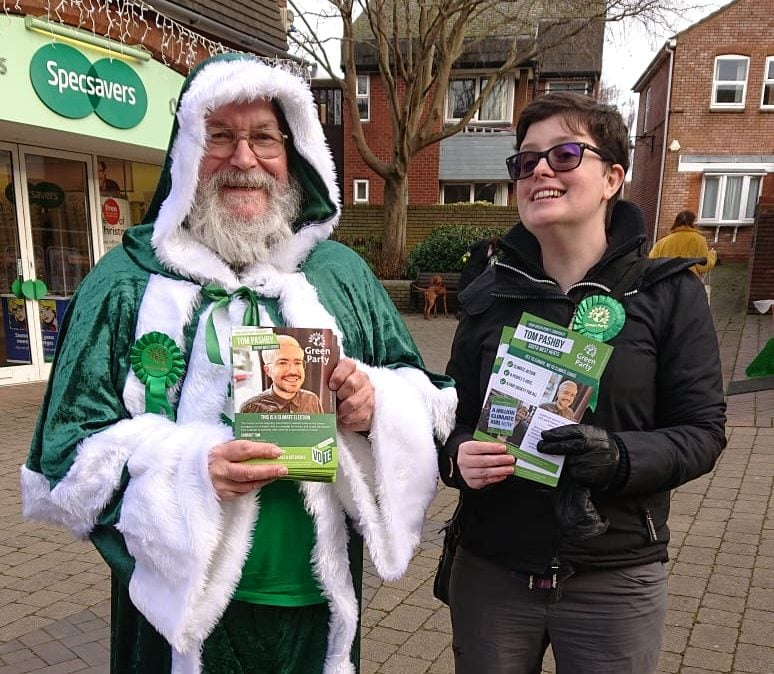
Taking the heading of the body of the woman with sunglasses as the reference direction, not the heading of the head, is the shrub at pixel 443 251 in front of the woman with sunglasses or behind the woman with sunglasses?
behind

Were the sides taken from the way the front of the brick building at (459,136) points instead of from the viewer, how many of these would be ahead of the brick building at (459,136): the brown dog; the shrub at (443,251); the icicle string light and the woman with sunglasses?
4

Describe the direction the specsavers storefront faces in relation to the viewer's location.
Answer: facing the viewer and to the right of the viewer

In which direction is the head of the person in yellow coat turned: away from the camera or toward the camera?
away from the camera

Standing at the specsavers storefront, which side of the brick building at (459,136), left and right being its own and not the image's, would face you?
front

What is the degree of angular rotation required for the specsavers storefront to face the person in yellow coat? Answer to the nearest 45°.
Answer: approximately 45° to its left

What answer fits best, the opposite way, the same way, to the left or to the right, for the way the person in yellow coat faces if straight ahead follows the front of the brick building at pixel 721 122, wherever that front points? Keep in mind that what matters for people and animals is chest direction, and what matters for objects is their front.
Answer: the opposite way

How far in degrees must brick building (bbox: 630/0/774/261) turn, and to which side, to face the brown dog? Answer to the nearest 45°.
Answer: approximately 45° to its right

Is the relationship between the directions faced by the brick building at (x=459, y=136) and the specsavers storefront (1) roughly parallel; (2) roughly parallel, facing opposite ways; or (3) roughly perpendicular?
roughly perpendicular

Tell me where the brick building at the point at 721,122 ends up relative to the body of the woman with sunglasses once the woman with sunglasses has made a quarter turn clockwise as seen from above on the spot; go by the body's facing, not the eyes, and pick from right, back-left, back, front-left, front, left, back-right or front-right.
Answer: right

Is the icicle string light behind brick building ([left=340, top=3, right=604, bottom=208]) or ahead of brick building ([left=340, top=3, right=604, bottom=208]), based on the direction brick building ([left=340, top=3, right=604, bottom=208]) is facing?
ahead
